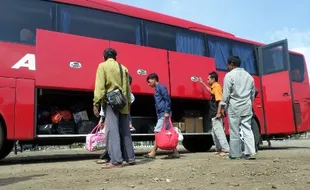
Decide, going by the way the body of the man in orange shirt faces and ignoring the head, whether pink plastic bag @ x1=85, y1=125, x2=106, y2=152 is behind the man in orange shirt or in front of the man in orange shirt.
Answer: in front

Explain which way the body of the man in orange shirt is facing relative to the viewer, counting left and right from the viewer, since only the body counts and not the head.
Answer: facing to the left of the viewer

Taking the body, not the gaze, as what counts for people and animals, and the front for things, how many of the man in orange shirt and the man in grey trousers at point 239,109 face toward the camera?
0

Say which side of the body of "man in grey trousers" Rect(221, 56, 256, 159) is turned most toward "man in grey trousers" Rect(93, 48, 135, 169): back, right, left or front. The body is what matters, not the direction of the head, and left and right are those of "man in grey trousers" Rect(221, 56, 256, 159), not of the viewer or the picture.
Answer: left

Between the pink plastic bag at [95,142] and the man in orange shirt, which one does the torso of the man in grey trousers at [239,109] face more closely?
the man in orange shirt

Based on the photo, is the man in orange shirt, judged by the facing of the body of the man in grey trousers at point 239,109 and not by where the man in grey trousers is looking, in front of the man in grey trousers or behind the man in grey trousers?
in front

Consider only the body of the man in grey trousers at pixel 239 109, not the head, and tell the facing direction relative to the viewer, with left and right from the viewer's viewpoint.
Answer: facing away from the viewer and to the left of the viewer
